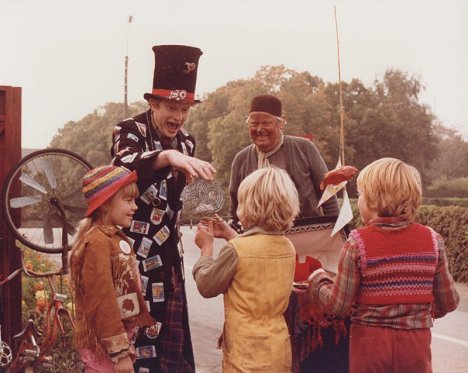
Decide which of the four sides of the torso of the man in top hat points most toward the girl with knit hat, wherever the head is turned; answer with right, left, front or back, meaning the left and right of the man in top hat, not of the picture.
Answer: right

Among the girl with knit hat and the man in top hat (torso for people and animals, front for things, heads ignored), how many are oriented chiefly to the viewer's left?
0

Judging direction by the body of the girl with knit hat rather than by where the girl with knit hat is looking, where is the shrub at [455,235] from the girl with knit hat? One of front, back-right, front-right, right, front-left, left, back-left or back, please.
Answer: front-left

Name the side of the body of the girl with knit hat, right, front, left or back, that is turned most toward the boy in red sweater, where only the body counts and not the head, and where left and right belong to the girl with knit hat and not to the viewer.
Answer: front

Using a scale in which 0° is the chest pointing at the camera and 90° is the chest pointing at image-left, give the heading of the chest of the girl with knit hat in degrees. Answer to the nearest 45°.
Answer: approximately 270°

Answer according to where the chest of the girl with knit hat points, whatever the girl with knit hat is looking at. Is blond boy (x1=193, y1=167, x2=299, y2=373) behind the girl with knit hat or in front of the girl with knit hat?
in front

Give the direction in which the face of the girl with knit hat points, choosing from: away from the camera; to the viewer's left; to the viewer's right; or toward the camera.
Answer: to the viewer's right

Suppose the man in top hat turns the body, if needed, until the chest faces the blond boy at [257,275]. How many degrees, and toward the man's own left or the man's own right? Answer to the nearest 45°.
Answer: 0° — they already face them

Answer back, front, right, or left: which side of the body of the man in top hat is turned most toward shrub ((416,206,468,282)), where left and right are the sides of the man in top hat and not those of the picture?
left

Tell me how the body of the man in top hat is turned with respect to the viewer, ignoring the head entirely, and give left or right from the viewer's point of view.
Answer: facing the viewer and to the right of the viewer

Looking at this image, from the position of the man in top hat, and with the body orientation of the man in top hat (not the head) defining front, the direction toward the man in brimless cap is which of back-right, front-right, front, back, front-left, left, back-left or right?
left

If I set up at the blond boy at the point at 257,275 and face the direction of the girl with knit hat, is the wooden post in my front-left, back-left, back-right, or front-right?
front-right

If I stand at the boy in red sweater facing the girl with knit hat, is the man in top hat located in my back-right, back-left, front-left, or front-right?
front-right
